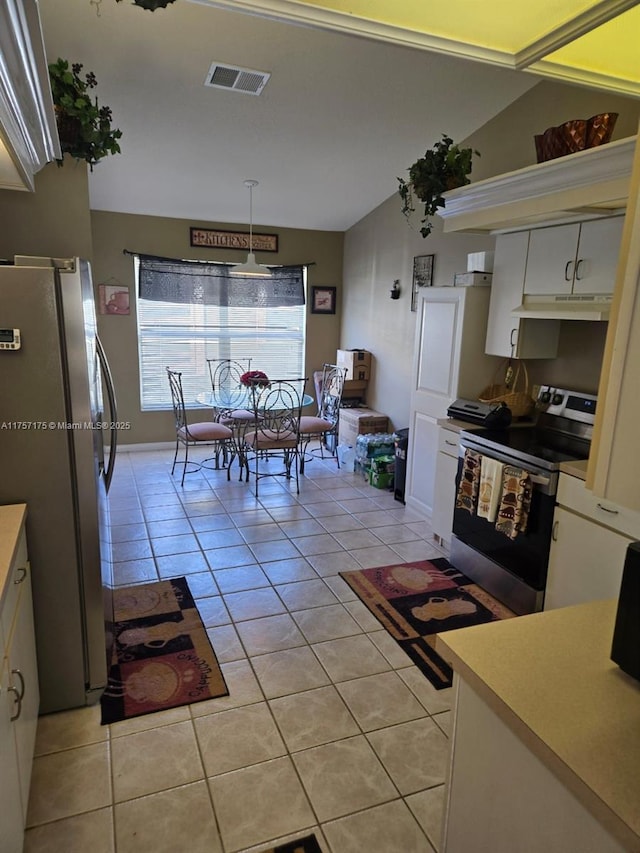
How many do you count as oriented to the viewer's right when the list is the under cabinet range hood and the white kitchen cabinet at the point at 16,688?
1

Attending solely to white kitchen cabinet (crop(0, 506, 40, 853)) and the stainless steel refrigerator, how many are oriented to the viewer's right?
2

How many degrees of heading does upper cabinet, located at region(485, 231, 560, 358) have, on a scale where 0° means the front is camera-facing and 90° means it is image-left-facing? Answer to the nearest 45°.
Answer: approximately 45°

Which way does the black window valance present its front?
toward the camera

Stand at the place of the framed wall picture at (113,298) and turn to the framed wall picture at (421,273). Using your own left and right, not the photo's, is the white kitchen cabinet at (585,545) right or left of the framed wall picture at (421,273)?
right

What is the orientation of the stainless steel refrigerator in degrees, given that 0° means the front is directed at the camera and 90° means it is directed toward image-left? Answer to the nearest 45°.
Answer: approximately 270°

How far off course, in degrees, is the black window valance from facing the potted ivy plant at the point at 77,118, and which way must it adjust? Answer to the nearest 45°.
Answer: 0° — it already faces it

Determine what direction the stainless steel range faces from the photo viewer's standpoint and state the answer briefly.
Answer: facing the viewer and to the left of the viewer

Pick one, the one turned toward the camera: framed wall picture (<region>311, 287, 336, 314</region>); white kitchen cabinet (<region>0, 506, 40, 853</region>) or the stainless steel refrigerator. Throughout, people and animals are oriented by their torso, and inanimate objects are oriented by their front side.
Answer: the framed wall picture

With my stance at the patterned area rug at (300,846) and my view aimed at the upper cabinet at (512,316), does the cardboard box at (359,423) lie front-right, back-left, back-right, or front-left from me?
front-left

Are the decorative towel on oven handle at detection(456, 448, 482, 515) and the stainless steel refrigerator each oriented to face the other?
yes

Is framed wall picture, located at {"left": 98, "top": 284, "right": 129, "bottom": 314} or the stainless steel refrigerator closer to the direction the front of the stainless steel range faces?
the stainless steel refrigerator

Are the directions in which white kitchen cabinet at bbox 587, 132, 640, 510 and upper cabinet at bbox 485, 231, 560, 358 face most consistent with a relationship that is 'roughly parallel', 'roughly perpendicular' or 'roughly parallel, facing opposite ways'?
roughly parallel

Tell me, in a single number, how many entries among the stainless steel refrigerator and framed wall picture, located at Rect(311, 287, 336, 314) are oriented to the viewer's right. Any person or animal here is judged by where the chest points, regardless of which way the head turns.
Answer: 1

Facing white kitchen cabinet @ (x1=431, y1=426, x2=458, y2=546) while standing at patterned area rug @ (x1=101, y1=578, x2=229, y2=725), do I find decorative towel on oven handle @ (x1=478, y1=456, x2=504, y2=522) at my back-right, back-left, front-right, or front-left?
front-right
